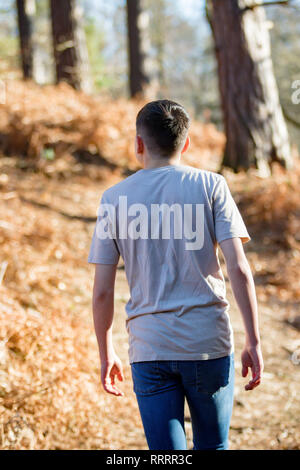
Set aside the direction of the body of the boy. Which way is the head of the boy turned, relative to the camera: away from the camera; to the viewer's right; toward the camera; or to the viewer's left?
away from the camera

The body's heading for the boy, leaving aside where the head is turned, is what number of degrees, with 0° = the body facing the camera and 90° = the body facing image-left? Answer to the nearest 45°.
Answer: approximately 180°
